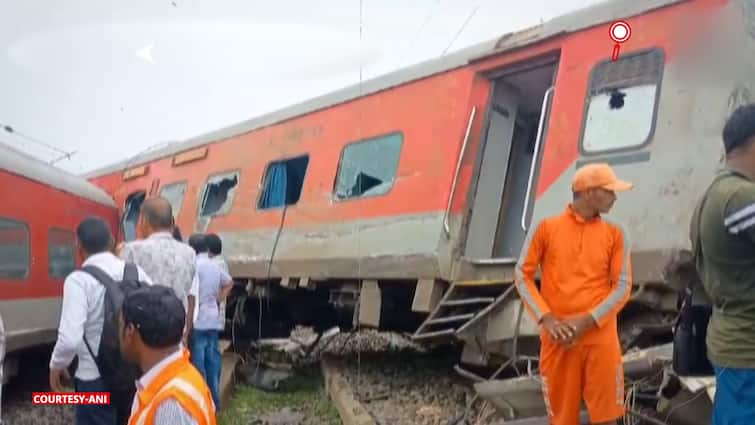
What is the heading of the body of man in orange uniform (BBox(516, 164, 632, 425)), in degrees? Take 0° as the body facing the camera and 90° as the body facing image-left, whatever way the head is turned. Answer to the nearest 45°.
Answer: approximately 0°

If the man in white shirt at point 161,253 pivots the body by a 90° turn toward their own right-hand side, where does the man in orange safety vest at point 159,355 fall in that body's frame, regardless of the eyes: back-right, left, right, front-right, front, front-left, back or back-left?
right

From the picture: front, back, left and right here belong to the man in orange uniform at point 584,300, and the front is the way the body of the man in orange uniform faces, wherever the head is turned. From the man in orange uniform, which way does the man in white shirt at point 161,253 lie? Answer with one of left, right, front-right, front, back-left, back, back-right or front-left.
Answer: right

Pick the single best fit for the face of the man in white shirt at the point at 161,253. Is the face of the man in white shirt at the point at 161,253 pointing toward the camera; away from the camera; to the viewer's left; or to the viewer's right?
away from the camera

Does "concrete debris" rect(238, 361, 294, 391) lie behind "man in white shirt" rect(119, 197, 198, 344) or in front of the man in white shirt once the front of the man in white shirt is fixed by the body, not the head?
in front

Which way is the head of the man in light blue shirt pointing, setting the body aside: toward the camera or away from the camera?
away from the camera

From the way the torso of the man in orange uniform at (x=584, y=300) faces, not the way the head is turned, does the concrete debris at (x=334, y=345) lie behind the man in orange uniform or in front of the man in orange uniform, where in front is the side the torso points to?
behind

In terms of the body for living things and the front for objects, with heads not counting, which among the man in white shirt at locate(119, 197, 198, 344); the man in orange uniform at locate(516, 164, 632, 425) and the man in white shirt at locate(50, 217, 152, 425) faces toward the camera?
the man in orange uniform

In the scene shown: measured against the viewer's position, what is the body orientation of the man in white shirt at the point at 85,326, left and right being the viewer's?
facing away from the viewer and to the left of the viewer

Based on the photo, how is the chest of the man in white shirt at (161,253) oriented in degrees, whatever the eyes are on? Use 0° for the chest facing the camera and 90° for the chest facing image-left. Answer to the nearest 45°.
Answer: approximately 180°
